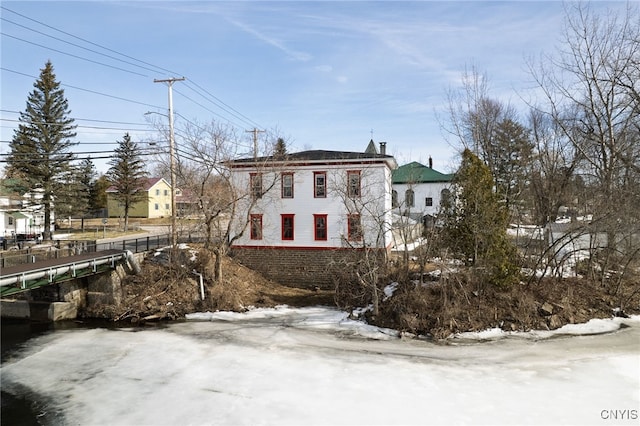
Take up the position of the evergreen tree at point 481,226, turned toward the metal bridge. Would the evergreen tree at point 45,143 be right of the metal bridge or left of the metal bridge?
right

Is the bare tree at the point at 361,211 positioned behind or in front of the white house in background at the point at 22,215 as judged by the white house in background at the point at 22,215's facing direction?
in front

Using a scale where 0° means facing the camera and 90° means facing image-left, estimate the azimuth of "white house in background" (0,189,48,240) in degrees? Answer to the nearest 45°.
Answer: approximately 315°

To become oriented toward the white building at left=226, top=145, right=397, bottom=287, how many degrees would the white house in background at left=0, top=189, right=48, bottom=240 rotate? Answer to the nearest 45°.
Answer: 0° — it already faces it

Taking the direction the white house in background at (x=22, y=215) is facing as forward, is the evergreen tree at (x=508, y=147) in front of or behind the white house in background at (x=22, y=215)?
in front
